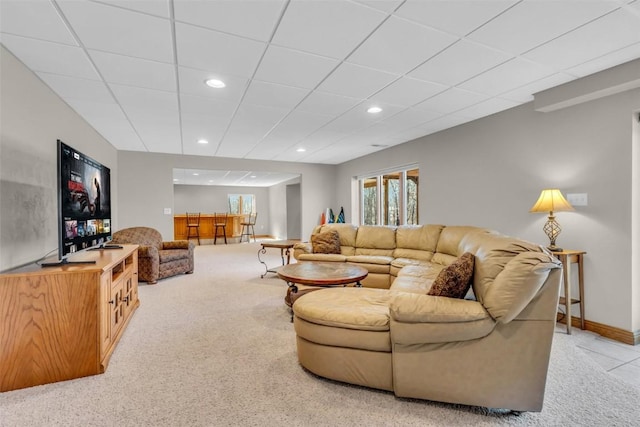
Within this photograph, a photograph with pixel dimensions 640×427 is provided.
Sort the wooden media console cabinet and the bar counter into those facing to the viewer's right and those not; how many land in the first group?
1

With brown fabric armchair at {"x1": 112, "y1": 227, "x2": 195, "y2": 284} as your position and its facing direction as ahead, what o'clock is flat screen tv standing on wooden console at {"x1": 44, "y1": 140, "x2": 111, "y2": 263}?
The flat screen tv standing on wooden console is roughly at 2 o'clock from the brown fabric armchair.

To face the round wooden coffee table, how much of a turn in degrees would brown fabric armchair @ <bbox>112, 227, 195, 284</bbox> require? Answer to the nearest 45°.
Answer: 0° — it already faces it

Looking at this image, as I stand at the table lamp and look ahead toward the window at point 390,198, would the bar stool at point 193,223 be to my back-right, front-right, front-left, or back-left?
front-left

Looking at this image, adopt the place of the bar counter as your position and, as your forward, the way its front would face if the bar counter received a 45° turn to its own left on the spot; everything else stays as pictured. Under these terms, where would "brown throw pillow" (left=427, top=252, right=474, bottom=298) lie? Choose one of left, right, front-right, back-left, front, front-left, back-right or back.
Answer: front-right

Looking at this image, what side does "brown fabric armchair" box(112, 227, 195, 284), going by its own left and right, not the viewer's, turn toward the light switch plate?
front

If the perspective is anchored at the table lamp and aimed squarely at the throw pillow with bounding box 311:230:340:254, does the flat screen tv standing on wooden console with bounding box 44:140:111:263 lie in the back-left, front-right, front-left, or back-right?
front-left

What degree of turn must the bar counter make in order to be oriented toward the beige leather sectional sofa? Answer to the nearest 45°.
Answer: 0° — it already faces it

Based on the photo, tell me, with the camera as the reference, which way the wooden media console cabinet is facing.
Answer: facing to the right of the viewer

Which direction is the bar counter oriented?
toward the camera

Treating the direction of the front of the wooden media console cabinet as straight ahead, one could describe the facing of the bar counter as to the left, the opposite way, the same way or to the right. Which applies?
to the right

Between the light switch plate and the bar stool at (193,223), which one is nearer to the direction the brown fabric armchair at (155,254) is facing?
the light switch plate

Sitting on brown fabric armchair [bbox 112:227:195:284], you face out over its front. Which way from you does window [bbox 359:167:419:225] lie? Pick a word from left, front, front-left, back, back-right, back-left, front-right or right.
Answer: front-left

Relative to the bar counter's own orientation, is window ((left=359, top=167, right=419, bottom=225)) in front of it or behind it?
in front

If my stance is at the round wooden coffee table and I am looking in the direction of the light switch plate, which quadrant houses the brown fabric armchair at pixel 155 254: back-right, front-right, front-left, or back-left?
back-left
